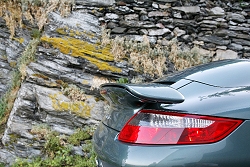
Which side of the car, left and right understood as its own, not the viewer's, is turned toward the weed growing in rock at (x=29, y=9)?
left

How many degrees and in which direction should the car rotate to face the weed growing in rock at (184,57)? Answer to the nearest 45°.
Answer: approximately 45° to its left

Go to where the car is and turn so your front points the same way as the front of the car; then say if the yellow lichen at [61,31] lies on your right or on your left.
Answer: on your left

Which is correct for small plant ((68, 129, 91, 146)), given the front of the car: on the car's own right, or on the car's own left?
on the car's own left

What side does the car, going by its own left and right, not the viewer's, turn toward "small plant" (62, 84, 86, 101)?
left

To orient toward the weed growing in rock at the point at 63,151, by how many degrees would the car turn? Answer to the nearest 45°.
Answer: approximately 90° to its left

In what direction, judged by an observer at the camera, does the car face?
facing away from the viewer and to the right of the viewer
